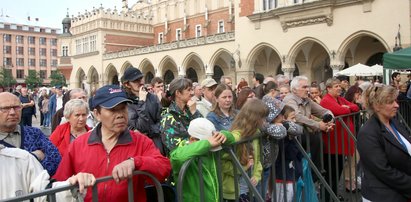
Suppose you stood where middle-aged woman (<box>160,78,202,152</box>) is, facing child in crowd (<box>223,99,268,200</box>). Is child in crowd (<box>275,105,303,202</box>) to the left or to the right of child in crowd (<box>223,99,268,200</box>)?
left

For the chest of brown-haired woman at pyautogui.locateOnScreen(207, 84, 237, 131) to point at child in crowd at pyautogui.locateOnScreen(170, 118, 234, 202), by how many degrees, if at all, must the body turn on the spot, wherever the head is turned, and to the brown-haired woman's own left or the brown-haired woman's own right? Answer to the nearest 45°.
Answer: approximately 45° to the brown-haired woman's own right

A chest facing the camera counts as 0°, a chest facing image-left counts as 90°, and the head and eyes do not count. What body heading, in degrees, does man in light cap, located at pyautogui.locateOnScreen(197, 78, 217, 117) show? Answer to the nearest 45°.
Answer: approximately 315°

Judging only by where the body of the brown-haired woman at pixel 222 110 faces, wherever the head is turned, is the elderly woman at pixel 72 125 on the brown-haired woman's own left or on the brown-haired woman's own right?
on the brown-haired woman's own right

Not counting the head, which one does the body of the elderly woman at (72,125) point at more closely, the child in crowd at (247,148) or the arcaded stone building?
the child in crowd

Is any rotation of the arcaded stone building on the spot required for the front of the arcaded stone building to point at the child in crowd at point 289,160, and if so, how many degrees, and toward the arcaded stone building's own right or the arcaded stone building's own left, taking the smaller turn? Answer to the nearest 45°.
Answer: approximately 45° to the arcaded stone building's own left

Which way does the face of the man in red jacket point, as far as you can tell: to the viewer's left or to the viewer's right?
to the viewer's right

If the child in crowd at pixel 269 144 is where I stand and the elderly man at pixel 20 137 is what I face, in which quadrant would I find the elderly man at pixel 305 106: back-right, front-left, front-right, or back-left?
back-right
